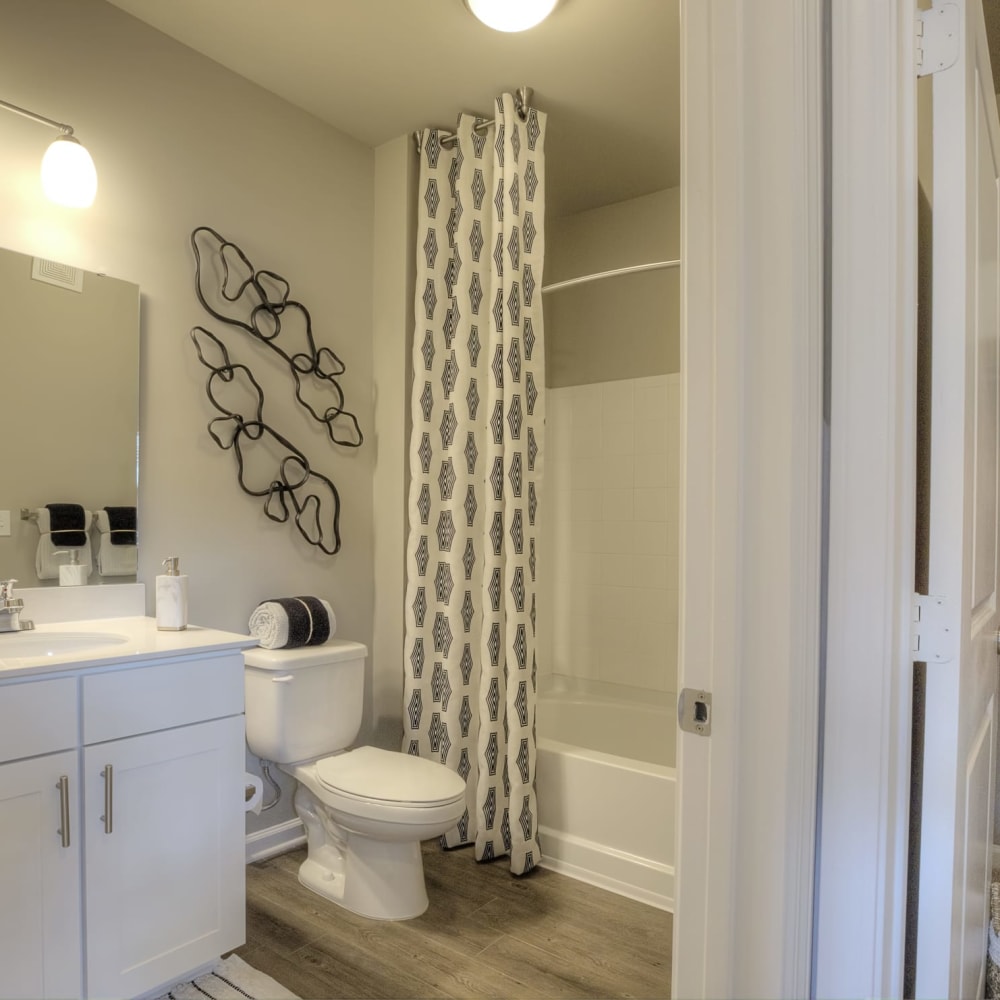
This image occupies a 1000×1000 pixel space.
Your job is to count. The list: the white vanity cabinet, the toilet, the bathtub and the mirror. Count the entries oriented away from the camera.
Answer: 0

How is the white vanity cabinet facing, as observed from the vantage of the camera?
facing the viewer and to the right of the viewer

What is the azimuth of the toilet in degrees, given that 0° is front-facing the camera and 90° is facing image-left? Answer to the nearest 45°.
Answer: approximately 315°

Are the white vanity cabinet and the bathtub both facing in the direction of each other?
no

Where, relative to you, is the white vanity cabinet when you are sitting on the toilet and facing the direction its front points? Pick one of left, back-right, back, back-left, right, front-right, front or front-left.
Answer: right

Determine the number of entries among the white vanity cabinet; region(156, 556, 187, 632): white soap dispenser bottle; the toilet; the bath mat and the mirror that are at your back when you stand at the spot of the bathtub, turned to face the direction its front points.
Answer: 0

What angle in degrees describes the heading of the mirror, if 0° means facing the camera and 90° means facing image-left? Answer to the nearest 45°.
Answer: approximately 315°

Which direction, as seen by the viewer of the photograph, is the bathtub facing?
facing the viewer and to the left of the viewer

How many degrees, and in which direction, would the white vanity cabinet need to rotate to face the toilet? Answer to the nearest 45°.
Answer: approximately 90° to its left

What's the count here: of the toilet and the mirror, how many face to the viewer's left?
0

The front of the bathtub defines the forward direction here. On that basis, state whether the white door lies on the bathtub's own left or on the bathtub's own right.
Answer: on the bathtub's own left
